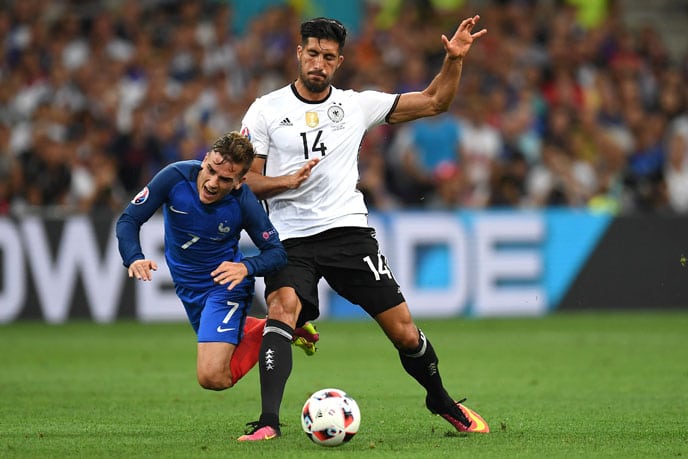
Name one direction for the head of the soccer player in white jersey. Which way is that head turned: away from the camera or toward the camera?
toward the camera

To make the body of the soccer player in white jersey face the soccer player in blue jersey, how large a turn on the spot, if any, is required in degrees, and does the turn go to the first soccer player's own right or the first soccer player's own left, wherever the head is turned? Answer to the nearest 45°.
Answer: approximately 90° to the first soccer player's own right

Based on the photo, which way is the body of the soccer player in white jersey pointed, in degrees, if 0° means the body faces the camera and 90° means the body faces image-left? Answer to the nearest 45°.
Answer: approximately 0°
